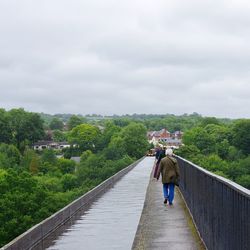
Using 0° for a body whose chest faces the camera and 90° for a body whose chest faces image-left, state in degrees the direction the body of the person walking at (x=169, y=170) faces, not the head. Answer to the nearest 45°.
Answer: approximately 180°
